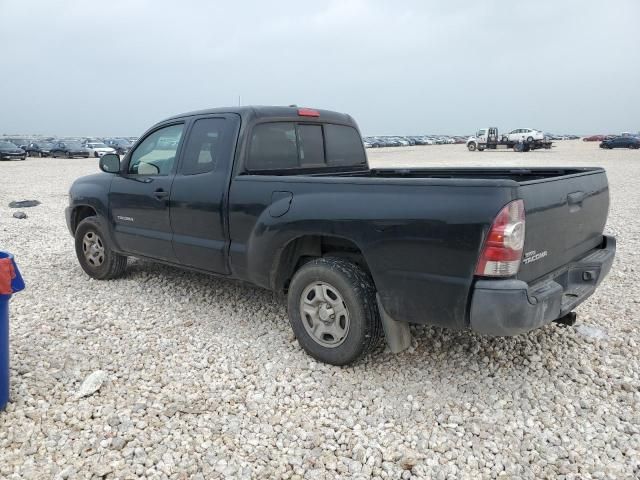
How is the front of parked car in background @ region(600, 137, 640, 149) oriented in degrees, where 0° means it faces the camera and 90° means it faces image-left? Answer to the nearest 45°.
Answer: approximately 90°

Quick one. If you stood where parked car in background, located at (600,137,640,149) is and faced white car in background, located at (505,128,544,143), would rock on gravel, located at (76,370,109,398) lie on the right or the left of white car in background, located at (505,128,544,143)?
left

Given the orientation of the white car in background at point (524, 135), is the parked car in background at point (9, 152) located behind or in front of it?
in front

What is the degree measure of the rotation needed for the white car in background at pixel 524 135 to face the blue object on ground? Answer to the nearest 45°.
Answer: approximately 90° to its left

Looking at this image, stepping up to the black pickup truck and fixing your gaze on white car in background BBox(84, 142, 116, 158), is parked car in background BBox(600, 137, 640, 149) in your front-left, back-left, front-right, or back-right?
front-right

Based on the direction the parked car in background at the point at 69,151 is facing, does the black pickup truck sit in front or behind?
in front

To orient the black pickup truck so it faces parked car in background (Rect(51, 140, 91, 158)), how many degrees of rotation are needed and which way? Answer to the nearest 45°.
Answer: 0° — it already faces it

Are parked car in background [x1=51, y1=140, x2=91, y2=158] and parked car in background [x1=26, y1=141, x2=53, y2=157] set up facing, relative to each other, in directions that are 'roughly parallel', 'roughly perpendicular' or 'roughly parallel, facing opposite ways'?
roughly parallel

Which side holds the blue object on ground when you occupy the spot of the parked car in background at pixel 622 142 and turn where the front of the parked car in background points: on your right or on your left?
on your left

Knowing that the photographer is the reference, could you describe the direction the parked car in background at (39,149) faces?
facing the viewer and to the right of the viewer

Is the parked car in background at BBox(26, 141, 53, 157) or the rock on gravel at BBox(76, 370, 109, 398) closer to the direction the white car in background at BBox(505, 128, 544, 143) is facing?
the parked car in background

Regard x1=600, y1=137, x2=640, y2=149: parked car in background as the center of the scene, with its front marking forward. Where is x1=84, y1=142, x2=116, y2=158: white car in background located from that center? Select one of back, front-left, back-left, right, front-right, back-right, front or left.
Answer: front-left

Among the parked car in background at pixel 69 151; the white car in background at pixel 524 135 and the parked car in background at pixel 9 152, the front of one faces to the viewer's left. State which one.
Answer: the white car in background

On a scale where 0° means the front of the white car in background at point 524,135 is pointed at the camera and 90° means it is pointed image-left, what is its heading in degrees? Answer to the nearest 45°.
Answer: approximately 90°

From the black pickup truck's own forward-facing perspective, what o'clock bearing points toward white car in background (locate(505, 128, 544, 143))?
The white car in background is roughly at 2 o'clock from the black pickup truck.

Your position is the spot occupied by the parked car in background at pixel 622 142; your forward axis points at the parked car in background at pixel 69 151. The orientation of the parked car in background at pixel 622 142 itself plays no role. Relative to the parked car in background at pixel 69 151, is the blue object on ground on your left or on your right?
left
